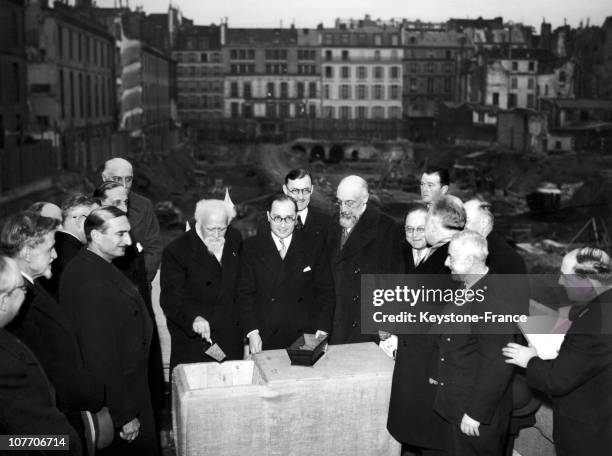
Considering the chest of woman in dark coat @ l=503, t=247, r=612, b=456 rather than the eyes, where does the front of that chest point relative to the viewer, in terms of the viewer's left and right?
facing to the left of the viewer

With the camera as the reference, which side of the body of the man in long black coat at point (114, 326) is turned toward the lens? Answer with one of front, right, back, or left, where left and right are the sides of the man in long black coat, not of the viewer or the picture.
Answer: right

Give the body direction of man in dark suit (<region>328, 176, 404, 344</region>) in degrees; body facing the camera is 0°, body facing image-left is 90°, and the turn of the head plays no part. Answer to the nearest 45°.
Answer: approximately 45°

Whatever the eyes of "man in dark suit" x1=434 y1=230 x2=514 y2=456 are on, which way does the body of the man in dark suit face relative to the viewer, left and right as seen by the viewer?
facing to the left of the viewer

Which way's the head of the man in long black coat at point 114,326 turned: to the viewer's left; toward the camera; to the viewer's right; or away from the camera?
to the viewer's right

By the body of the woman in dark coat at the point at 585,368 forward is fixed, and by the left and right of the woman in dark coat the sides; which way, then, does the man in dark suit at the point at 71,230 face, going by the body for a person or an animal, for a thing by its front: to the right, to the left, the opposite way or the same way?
the opposite way

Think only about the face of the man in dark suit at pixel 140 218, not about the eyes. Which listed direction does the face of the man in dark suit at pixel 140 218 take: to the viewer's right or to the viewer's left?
to the viewer's right

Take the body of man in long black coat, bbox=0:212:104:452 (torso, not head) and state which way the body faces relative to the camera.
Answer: to the viewer's right

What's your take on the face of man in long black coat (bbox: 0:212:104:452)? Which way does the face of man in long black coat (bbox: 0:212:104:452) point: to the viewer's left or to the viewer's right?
to the viewer's right

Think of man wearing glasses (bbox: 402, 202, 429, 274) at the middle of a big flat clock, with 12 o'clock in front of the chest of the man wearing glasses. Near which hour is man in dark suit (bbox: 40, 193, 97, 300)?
The man in dark suit is roughly at 3 o'clock from the man wearing glasses.
